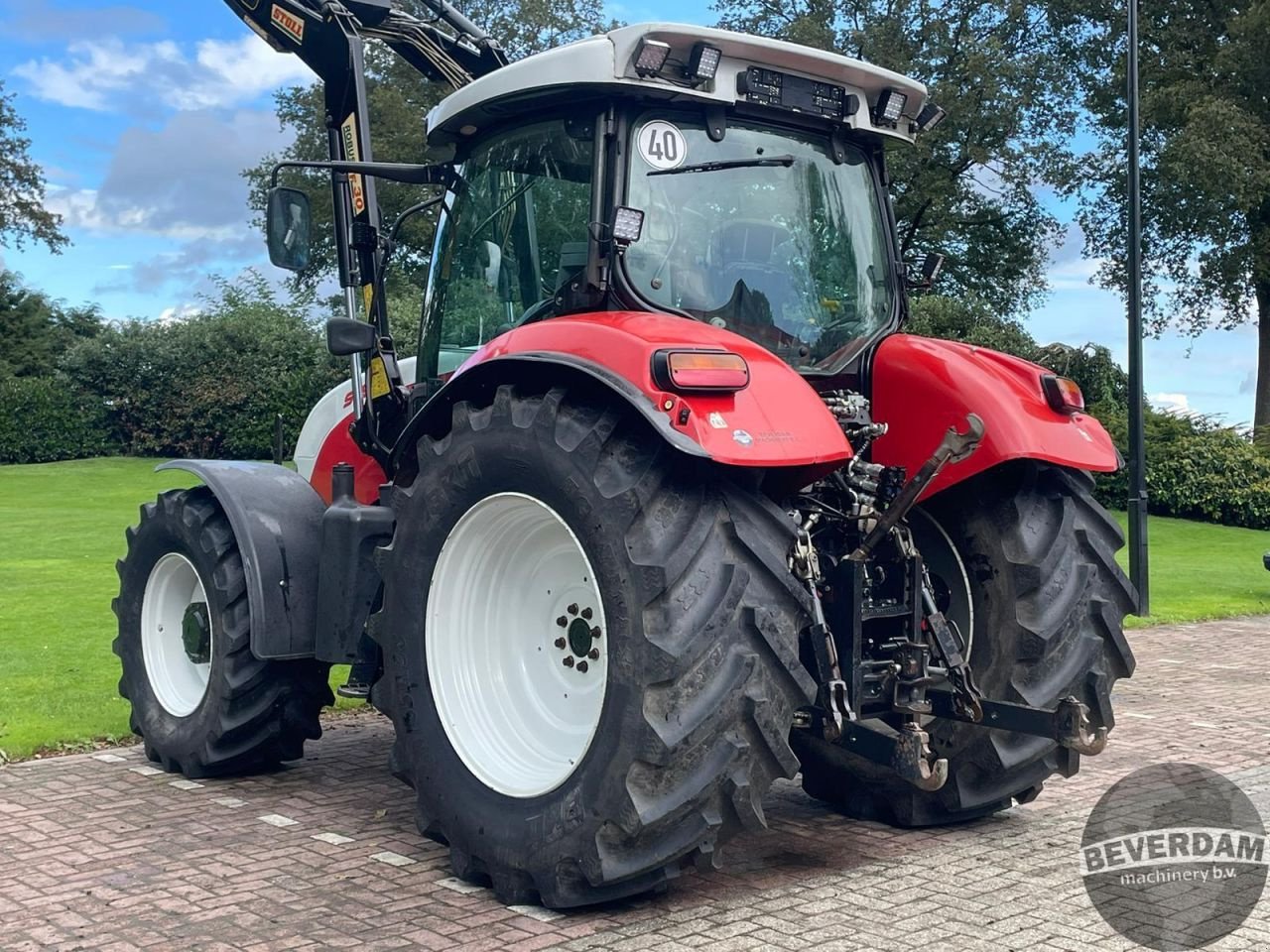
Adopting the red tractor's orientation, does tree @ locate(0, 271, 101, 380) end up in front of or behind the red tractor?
in front

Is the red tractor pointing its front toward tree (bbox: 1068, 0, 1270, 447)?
no

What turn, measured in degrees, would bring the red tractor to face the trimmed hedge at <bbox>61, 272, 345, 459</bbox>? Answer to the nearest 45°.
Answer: approximately 45° to its right

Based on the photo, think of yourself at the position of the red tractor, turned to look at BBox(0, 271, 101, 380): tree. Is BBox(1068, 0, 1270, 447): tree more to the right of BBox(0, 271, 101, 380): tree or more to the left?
right

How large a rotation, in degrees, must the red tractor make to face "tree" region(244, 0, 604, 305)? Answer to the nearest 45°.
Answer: approximately 45° to its right

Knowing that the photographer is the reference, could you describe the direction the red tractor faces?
facing away from the viewer and to the left of the viewer

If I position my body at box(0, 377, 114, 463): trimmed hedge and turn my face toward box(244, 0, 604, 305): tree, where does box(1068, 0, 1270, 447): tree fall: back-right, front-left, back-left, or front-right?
front-right

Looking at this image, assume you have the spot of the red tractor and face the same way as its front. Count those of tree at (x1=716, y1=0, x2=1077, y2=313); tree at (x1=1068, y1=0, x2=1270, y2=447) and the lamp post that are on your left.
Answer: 0

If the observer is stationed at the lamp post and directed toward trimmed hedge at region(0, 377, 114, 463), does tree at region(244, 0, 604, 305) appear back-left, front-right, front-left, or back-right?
front-right

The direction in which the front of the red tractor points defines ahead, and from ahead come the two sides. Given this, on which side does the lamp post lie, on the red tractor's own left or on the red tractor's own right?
on the red tractor's own right

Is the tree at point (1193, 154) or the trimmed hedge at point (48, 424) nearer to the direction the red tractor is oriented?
the trimmed hedge

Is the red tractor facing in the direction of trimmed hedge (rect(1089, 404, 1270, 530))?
no

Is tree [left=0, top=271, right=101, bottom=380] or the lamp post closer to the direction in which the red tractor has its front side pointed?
the tree

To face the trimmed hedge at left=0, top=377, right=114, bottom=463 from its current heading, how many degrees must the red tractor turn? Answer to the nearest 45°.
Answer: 0° — it already faces it
